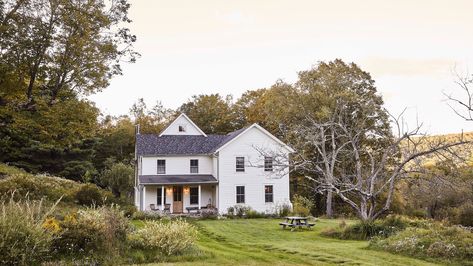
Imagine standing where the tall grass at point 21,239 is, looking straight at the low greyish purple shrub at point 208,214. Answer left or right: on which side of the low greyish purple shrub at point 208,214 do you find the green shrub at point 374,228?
right

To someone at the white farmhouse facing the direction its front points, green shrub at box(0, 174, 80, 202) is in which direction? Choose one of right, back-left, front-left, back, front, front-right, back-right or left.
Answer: front-right

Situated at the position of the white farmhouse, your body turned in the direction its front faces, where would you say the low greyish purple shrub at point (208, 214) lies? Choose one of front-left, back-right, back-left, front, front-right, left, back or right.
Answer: front

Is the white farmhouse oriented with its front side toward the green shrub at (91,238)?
yes

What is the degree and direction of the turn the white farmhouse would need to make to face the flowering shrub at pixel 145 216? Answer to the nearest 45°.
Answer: approximately 45° to its right

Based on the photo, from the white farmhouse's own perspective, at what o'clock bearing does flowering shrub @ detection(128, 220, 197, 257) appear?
The flowering shrub is roughly at 12 o'clock from the white farmhouse.

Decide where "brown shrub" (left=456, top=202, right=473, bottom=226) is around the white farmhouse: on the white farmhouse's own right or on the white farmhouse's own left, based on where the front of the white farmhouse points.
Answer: on the white farmhouse's own left

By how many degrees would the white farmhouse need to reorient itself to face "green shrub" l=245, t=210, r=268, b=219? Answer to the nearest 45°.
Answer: approximately 45° to its left

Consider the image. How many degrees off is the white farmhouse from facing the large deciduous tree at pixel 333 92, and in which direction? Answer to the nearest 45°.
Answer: approximately 90° to its left

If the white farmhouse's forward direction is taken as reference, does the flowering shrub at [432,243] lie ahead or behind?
ahead

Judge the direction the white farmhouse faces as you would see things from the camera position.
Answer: facing the viewer

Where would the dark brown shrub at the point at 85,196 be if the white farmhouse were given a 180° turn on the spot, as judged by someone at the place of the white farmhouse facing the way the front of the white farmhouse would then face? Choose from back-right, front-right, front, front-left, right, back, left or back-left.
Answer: back-left

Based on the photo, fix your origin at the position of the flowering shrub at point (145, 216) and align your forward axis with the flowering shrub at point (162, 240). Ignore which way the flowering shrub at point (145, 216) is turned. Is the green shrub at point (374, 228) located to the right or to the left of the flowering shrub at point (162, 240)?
left

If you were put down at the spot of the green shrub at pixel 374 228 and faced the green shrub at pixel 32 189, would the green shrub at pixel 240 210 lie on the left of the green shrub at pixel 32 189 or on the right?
right

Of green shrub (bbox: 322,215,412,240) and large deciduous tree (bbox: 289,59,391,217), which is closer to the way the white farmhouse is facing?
the green shrub

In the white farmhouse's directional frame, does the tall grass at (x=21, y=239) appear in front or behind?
in front

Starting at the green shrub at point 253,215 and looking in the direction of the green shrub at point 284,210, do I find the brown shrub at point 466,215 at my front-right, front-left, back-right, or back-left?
front-right
